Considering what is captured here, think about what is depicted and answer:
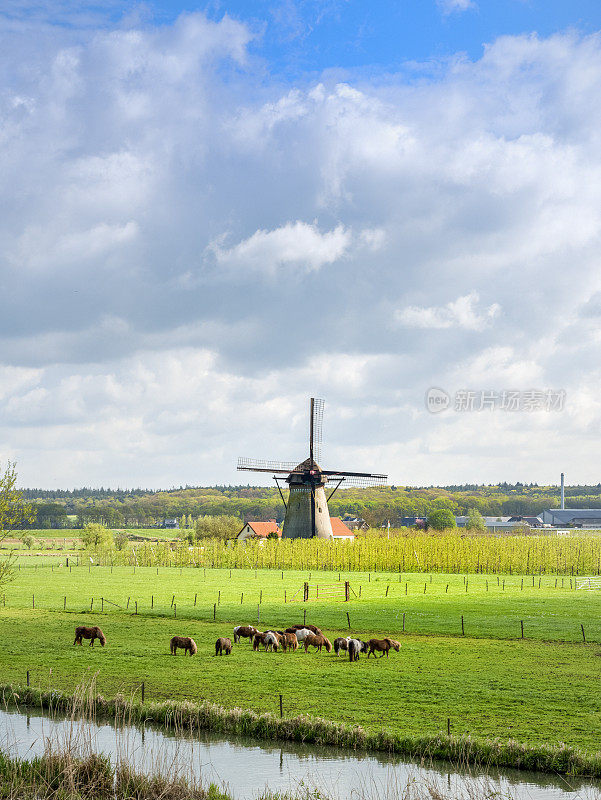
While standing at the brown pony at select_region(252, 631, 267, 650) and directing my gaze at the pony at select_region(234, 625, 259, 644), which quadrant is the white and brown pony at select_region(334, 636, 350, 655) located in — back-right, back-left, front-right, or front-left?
back-right

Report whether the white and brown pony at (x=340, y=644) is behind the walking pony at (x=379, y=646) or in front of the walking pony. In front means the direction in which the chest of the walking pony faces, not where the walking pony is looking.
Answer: behind

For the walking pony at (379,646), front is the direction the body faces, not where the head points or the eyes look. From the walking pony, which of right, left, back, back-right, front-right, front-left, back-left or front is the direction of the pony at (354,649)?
back-right
